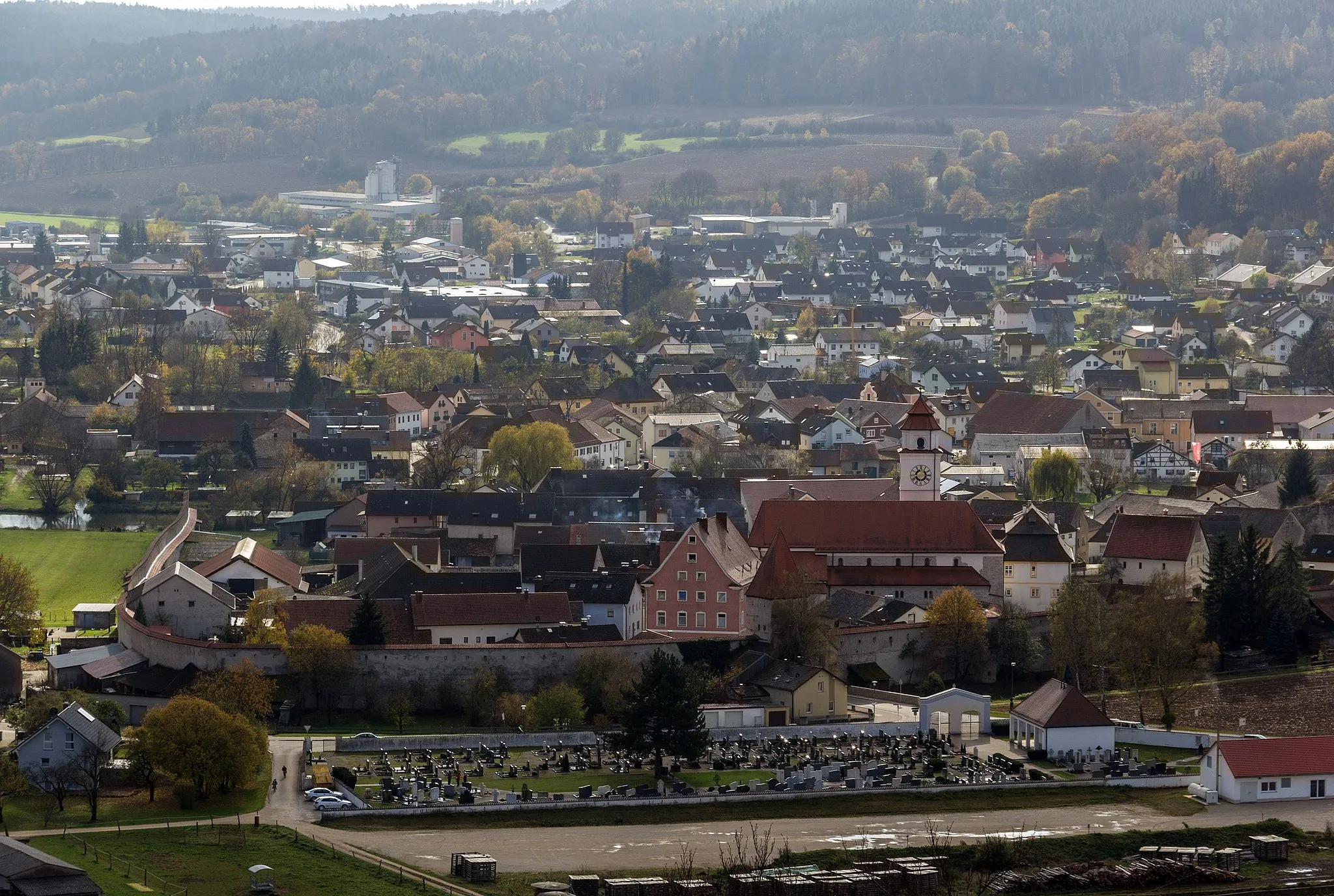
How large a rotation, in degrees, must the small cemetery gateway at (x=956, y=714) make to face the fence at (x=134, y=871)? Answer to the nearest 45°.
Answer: approximately 45° to its right

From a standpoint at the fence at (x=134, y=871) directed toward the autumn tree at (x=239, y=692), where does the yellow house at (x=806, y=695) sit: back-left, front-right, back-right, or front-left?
front-right

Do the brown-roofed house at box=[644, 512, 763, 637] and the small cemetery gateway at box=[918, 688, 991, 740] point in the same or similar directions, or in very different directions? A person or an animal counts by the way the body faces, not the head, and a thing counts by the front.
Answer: same or similar directions

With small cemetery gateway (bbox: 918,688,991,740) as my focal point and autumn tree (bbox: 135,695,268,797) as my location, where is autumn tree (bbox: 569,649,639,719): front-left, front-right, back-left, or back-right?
front-left

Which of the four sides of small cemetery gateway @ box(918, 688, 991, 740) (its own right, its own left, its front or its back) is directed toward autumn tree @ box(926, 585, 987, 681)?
back

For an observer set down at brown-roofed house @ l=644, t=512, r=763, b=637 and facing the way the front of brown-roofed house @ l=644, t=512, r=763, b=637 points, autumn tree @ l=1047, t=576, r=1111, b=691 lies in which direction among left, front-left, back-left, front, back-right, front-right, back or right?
left

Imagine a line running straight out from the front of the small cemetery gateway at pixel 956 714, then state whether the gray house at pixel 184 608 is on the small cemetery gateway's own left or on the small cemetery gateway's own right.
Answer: on the small cemetery gateway's own right

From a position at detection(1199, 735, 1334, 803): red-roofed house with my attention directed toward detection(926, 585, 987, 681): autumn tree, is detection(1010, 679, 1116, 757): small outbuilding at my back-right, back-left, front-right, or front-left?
front-left

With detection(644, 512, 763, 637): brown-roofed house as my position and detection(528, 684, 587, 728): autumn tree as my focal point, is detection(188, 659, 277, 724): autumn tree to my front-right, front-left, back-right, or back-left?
front-right

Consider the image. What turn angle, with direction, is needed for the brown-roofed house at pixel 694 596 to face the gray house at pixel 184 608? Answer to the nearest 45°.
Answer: approximately 90° to its right

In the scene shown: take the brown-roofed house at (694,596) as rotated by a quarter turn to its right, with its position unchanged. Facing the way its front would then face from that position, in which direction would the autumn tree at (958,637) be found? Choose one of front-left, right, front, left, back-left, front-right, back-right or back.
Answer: back

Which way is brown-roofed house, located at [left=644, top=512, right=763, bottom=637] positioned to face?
toward the camera

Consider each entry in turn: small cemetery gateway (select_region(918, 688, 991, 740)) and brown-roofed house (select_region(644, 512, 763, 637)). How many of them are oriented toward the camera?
2

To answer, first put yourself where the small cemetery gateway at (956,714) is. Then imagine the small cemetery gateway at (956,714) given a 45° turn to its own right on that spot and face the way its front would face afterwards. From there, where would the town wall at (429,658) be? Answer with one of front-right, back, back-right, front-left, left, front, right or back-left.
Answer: front-right
